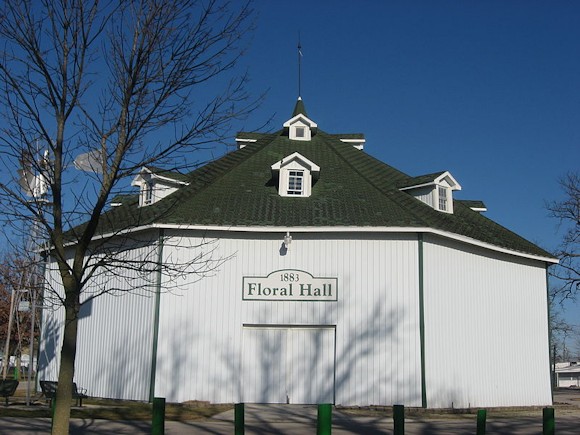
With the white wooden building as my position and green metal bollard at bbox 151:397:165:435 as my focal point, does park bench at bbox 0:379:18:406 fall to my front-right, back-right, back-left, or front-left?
front-right

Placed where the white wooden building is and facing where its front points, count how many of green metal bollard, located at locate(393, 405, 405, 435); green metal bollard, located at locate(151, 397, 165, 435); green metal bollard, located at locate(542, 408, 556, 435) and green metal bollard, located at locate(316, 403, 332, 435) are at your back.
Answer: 0

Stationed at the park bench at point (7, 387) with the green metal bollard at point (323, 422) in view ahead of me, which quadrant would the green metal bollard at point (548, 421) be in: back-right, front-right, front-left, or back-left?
front-left

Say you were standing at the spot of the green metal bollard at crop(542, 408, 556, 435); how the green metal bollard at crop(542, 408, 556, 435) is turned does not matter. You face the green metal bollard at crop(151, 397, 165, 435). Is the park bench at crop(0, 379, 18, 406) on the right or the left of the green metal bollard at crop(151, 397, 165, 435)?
right

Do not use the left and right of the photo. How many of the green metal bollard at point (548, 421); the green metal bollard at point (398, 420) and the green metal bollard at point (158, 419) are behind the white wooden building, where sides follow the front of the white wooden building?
0

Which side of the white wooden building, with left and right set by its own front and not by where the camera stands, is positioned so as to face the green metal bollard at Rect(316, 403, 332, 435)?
front

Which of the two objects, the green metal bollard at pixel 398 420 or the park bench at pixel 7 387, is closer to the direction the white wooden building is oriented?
the green metal bollard

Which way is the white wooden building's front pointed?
toward the camera

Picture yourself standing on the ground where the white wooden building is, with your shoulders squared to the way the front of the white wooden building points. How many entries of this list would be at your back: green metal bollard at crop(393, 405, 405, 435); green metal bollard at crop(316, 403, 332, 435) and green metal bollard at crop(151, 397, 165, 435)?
0

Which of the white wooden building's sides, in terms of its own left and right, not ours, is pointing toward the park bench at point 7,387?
right

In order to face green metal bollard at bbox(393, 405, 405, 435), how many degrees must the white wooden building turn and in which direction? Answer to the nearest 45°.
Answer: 0° — it already faces it

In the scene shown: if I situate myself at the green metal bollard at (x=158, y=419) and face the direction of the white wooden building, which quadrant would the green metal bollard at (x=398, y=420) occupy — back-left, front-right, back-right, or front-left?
front-right

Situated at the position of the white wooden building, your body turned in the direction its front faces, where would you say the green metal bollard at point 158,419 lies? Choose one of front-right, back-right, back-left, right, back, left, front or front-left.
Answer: front

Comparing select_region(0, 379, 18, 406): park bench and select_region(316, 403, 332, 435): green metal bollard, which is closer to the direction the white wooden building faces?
the green metal bollard
